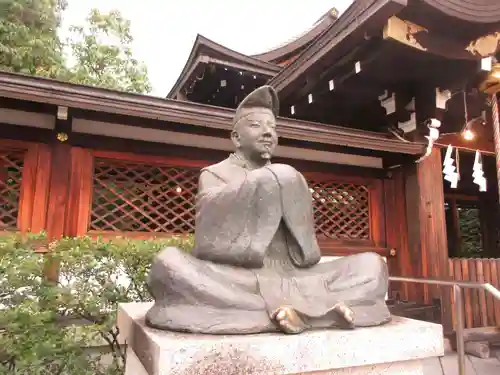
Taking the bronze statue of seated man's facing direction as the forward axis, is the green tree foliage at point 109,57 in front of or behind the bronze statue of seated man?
behind

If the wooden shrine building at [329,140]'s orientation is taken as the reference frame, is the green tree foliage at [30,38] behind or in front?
behind

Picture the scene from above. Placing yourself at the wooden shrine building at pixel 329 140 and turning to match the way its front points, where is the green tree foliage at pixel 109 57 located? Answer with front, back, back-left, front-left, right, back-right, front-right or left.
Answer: back

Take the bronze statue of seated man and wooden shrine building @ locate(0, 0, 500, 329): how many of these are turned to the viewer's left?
0

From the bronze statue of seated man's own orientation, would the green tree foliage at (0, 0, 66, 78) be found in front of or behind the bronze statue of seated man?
behind

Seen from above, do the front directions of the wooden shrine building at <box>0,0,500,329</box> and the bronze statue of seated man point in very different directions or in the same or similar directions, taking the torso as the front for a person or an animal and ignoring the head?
same or similar directions

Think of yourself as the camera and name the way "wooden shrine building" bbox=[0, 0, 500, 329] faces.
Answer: facing the viewer and to the right of the viewer

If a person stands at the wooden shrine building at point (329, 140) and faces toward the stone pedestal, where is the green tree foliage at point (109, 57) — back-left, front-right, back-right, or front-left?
back-right

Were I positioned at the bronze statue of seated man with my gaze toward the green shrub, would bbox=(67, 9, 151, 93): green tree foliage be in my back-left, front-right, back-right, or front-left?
front-right

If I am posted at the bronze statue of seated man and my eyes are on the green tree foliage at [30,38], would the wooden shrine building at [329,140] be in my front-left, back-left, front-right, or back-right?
front-right
